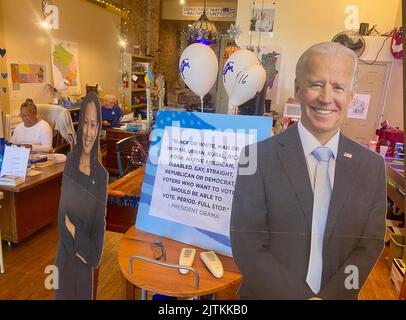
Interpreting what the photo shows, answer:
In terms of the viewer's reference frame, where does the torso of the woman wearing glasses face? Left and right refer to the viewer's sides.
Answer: facing the viewer and to the left of the viewer

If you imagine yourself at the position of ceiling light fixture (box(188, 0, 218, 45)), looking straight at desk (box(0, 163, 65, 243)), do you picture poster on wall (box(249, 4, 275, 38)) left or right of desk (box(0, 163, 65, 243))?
left

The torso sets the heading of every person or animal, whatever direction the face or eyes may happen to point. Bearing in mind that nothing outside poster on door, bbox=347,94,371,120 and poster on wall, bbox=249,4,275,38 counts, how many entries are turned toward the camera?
2

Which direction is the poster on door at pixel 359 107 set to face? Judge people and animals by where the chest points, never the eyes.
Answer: toward the camera

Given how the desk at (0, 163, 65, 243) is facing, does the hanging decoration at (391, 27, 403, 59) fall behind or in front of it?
in front

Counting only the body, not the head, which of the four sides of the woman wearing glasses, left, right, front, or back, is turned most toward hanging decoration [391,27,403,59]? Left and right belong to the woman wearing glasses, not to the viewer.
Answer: left

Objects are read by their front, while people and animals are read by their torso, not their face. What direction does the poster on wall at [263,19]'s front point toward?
toward the camera

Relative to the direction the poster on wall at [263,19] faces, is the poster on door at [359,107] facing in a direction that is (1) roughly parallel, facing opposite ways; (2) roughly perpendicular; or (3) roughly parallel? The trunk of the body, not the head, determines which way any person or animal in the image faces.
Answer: roughly parallel

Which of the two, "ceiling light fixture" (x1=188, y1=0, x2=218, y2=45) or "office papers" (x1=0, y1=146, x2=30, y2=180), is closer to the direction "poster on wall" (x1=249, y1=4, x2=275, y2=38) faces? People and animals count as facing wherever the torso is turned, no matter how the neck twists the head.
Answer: the office papers

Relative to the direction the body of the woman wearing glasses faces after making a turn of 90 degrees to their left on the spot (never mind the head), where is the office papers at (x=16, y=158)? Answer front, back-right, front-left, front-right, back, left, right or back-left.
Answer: front-right

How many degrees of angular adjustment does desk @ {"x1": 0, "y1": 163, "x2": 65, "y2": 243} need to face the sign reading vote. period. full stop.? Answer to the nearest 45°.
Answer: approximately 45° to its right

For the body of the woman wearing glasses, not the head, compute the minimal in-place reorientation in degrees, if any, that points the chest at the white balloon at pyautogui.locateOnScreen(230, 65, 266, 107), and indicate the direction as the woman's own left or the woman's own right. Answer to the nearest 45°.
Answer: approximately 90° to the woman's own left
